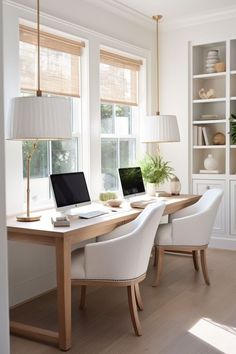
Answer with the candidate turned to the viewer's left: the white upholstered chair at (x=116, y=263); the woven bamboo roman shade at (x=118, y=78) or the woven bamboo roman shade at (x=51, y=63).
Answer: the white upholstered chair

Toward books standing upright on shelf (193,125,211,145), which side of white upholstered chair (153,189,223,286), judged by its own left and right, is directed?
right

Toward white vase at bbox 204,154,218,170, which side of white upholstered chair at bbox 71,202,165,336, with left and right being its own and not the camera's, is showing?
right

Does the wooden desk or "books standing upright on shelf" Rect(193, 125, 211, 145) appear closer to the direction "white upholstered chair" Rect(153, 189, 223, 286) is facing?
the wooden desk

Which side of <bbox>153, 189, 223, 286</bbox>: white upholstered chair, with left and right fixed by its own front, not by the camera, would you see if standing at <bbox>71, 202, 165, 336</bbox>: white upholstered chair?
left

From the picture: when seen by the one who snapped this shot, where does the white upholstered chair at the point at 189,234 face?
facing to the left of the viewer

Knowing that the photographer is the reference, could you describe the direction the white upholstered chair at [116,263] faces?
facing to the left of the viewer

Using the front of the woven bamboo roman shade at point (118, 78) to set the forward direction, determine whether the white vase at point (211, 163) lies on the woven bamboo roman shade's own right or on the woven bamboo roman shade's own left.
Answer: on the woven bamboo roman shade's own left

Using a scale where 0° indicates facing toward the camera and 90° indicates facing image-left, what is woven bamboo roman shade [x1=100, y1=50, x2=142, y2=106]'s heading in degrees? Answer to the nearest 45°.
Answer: approximately 315°
